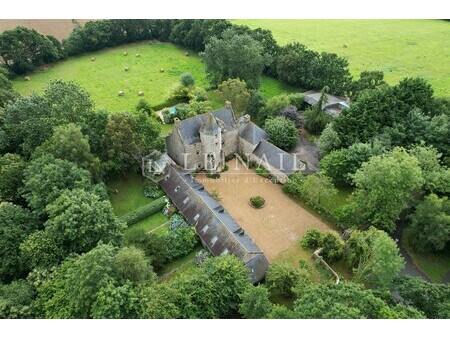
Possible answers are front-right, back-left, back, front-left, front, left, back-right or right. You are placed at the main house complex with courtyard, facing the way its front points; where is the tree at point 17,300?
right

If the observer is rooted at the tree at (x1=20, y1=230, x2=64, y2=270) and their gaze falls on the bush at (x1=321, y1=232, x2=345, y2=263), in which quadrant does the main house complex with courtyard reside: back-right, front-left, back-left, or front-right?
front-left

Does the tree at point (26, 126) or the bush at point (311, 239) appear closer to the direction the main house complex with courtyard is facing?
the bush

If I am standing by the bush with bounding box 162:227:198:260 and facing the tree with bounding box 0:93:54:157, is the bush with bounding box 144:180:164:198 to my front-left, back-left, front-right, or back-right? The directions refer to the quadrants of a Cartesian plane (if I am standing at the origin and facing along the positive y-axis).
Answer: front-right

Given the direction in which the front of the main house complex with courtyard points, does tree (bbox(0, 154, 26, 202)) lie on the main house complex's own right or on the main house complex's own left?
on the main house complex's own right

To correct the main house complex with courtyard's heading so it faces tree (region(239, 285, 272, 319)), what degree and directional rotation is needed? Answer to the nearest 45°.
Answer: approximately 45° to its right

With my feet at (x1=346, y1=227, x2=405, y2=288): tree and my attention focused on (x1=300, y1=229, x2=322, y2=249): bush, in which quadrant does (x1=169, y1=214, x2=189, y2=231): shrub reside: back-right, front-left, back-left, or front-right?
front-left

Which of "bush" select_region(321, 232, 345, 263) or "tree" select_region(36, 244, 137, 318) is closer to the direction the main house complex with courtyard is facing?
the bush

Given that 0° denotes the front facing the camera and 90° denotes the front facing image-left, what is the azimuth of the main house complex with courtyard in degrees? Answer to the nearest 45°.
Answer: approximately 315°

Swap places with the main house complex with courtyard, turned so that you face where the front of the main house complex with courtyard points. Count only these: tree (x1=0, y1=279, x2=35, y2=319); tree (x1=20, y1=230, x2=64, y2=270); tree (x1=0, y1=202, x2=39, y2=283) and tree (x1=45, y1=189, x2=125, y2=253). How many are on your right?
4

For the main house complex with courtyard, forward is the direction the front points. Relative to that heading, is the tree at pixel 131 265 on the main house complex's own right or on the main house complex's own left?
on the main house complex's own right

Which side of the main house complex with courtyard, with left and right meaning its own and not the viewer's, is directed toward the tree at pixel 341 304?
front

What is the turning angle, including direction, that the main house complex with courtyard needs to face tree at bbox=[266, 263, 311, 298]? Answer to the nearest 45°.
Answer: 0° — it already faces it

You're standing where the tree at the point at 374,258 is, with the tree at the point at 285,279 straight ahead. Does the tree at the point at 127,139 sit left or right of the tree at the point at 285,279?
right

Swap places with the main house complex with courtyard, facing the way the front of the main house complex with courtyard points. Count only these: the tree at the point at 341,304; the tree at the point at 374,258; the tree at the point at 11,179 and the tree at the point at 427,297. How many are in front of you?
3

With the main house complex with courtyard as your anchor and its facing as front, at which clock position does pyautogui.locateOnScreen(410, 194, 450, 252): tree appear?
The tree is roughly at 11 o'clock from the main house complex with courtyard.

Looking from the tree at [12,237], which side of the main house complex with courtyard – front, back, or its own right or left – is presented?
right

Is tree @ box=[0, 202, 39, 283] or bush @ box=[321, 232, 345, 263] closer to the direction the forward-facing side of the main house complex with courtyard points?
the bush

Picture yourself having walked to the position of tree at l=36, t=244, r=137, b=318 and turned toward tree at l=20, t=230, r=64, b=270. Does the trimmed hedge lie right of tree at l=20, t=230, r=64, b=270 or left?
right
